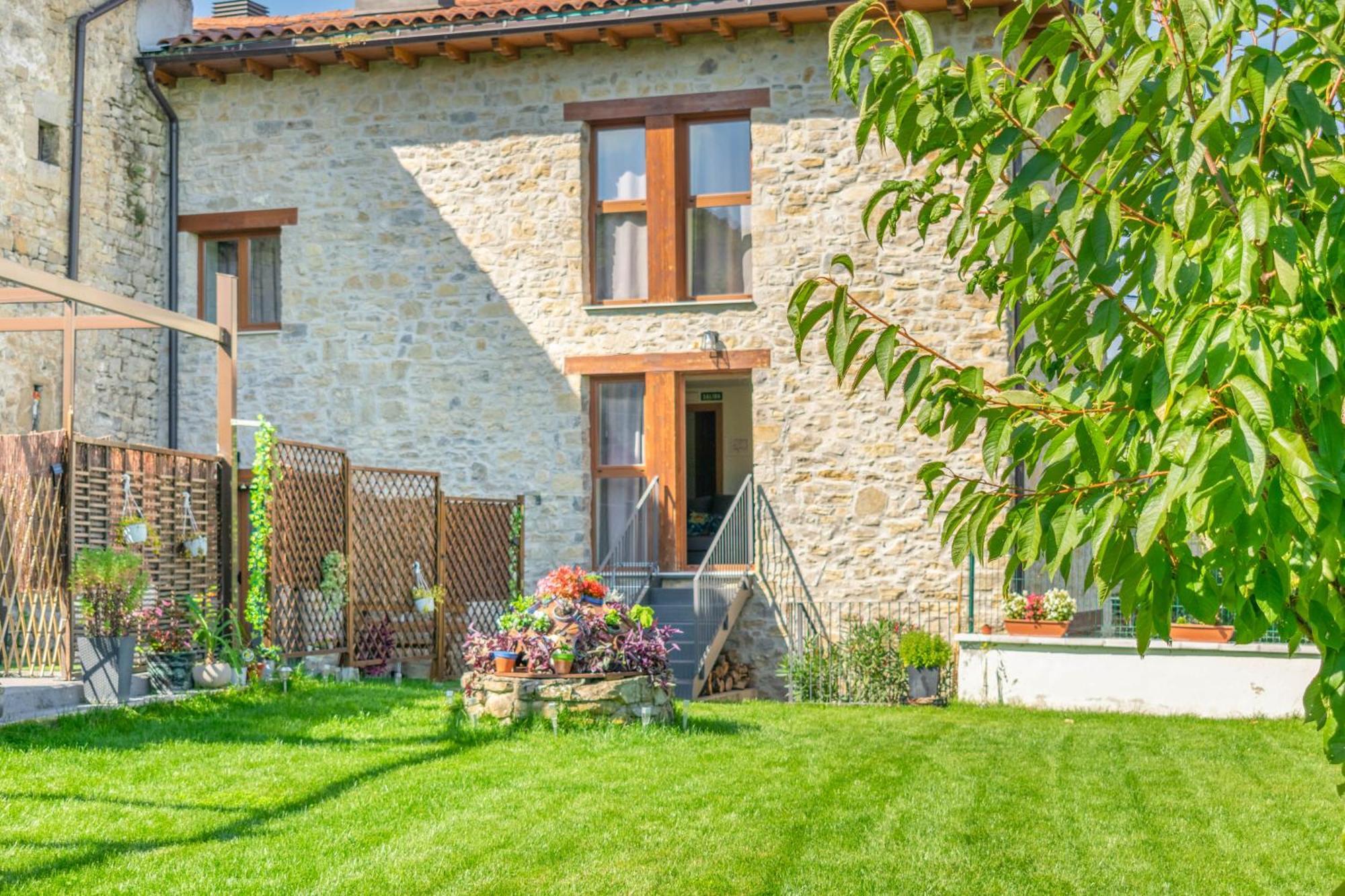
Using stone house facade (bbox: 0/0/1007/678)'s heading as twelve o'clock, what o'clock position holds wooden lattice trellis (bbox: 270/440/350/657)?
The wooden lattice trellis is roughly at 1 o'clock from the stone house facade.

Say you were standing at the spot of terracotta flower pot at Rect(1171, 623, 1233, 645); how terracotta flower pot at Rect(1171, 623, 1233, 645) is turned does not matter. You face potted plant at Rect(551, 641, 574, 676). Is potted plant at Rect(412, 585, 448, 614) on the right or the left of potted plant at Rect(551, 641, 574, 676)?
right

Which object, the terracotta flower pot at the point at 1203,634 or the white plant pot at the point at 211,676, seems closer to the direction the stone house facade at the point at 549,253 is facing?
the white plant pot

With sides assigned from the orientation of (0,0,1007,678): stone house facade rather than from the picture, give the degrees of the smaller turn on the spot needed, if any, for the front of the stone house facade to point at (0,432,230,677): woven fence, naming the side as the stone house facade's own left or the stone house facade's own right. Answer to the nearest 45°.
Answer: approximately 45° to the stone house facade's own right

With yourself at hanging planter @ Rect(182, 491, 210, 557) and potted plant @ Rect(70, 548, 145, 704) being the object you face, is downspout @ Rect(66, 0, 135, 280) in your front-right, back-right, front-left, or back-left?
back-right

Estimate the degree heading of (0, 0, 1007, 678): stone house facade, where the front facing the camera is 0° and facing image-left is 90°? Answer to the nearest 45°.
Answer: approximately 0°

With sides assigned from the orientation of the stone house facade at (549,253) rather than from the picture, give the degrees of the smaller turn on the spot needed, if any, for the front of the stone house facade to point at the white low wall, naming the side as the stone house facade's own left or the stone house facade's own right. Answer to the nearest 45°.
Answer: approximately 45° to the stone house facade's own left

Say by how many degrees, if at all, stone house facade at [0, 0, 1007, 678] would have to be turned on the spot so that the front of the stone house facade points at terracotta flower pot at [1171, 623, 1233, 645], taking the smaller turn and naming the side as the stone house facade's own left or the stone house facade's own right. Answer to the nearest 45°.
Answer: approximately 45° to the stone house facade's own left
